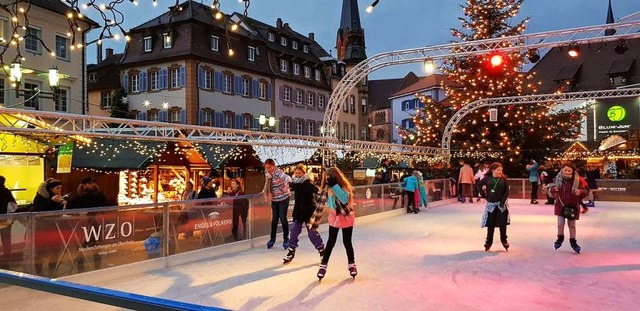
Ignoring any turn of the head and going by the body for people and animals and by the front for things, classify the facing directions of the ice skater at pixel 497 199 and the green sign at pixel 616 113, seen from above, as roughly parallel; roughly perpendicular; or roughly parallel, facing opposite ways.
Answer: roughly parallel

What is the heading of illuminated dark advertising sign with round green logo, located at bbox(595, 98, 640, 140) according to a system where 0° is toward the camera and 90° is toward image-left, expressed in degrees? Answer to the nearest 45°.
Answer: approximately 0°

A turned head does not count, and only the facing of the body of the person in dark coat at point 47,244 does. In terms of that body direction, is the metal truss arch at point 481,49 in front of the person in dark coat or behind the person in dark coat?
in front

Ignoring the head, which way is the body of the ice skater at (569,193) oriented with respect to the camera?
toward the camera

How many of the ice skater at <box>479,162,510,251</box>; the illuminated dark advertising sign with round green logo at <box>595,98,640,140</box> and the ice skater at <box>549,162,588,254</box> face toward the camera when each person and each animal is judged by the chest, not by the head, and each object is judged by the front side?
3

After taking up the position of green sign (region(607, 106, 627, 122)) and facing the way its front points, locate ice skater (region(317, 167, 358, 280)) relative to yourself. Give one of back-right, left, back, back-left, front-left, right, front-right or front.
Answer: front

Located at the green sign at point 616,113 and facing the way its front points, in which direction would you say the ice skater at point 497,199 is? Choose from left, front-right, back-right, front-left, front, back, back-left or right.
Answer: front

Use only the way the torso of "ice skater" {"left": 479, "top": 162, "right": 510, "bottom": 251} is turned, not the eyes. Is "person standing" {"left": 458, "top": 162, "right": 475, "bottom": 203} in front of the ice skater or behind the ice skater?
behind

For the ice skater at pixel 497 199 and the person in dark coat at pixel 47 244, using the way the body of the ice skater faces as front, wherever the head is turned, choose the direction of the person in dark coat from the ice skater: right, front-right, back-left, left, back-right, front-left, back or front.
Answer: front-right

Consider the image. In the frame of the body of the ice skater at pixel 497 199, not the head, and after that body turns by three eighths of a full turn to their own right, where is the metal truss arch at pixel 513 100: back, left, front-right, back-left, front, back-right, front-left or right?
front-right

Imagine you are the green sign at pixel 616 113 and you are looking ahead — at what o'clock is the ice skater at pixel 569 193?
The ice skater is roughly at 12 o'clock from the green sign.

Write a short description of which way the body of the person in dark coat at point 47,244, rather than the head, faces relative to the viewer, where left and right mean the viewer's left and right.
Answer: facing to the right of the viewer

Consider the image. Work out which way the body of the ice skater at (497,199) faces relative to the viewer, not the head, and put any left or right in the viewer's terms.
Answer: facing the viewer
